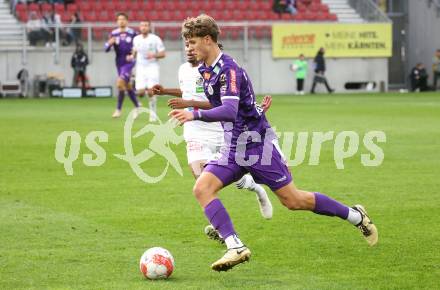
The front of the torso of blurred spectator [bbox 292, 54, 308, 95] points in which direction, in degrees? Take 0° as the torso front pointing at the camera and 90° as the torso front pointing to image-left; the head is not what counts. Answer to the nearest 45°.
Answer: approximately 0°

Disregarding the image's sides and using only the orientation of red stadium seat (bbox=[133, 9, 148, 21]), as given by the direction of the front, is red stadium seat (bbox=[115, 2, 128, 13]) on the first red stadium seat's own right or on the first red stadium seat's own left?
on the first red stadium seat's own right

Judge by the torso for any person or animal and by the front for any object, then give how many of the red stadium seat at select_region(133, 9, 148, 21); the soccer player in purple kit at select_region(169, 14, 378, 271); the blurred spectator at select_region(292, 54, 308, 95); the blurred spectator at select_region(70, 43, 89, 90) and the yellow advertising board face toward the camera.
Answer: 4

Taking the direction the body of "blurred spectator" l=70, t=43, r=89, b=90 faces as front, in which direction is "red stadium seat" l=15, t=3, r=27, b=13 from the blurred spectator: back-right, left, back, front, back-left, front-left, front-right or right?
back-right

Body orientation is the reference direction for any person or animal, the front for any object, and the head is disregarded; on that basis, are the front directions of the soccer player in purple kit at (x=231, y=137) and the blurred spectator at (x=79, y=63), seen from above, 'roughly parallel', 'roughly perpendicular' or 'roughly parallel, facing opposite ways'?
roughly perpendicular

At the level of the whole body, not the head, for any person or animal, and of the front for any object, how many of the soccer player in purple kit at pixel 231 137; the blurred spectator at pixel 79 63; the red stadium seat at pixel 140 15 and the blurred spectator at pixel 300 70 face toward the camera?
3

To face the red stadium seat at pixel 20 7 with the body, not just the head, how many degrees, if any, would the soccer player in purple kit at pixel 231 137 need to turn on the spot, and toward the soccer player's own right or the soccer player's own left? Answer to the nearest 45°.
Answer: approximately 90° to the soccer player's own right

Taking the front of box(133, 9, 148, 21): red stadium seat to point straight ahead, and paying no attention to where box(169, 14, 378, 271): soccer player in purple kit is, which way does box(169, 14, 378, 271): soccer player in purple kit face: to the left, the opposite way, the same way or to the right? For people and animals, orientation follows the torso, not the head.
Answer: to the right

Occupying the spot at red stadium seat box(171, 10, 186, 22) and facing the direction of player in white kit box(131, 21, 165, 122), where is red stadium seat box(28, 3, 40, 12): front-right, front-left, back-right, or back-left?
back-right

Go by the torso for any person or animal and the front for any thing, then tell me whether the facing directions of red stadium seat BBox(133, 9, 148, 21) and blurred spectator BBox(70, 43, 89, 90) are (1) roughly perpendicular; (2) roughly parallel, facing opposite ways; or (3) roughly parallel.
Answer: roughly parallel

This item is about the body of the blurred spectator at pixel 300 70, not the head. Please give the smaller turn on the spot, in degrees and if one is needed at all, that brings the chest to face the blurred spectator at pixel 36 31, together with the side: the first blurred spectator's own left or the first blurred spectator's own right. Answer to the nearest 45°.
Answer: approximately 90° to the first blurred spectator's own right

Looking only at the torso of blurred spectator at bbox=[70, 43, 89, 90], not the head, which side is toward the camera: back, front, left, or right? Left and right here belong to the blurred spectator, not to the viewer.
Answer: front

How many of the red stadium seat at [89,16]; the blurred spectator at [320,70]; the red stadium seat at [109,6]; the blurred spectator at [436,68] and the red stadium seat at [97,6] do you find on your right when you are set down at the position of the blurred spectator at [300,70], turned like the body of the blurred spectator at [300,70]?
3

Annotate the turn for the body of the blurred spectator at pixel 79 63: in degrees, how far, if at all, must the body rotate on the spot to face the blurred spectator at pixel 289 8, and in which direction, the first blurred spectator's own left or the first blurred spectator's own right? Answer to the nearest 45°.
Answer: approximately 135° to the first blurred spectator's own left

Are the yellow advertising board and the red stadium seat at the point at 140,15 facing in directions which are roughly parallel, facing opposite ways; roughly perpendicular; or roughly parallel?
roughly parallel

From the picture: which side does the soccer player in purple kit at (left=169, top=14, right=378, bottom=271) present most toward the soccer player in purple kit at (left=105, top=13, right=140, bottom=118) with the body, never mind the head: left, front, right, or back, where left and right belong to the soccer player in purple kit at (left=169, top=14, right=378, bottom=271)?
right

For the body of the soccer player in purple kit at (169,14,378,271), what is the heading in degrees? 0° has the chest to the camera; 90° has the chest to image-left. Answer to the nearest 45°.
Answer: approximately 90°

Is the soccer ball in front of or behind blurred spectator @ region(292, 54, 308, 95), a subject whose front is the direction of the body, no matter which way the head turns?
in front

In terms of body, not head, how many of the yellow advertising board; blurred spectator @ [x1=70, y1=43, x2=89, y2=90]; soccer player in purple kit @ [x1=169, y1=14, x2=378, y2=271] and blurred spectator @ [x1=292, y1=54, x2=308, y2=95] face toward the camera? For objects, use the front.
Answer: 3

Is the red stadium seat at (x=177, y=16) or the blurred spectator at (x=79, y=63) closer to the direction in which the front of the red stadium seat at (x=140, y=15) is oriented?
the blurred spectator
